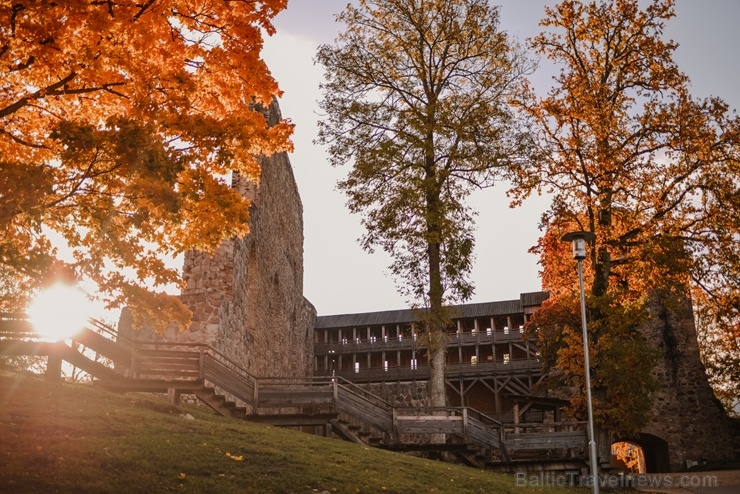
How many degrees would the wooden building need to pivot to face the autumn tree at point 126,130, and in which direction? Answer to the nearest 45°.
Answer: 0° — it already faces it

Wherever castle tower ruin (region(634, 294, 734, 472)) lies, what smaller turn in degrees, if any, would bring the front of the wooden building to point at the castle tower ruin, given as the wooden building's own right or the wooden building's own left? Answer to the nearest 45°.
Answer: approximately 45° to the wooden building's own left

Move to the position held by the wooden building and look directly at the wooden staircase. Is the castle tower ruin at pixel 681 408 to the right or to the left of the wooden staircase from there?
left

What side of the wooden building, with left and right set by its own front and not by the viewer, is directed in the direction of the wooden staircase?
front

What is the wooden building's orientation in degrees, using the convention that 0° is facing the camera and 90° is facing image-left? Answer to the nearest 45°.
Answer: approximately 0°

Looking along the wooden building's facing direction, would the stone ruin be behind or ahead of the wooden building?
ahead
